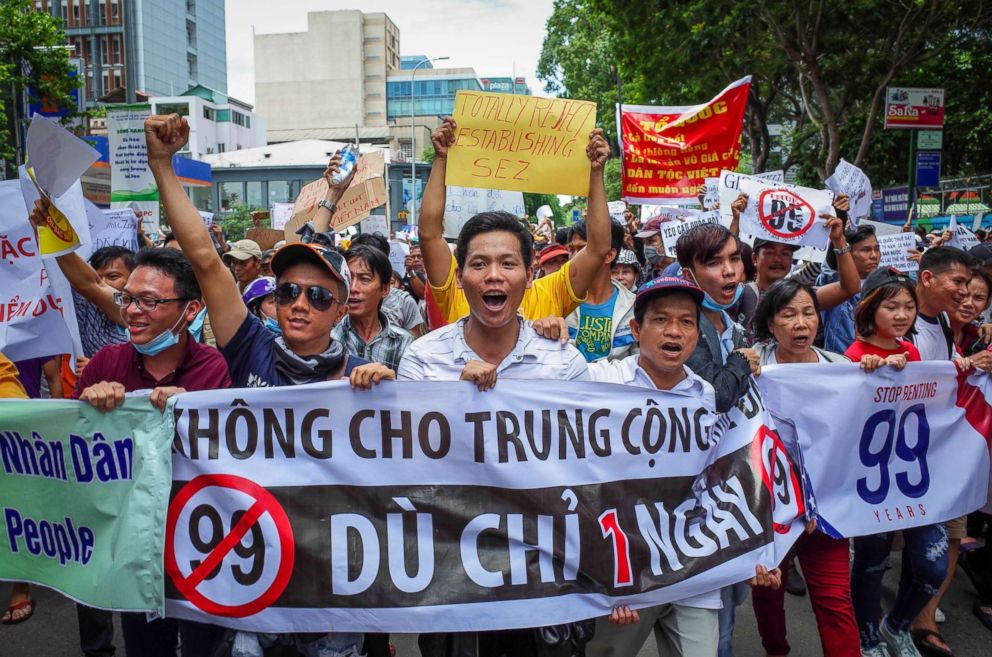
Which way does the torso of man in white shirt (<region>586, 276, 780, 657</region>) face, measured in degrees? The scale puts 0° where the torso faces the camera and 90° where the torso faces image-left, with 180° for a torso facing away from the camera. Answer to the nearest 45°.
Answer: approximately 0°

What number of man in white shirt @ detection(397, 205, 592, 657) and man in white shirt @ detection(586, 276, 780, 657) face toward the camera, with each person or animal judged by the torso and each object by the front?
2

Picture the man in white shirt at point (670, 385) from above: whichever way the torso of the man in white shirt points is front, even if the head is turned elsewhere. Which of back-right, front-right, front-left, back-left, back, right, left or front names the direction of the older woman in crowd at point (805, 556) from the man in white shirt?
back-left

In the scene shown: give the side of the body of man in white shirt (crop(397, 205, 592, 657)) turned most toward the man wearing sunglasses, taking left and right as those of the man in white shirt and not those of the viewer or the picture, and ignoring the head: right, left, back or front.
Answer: right
